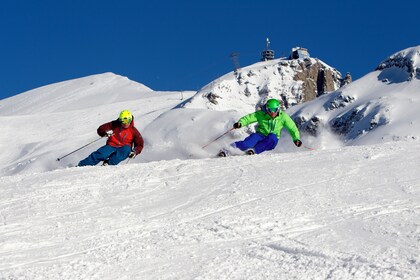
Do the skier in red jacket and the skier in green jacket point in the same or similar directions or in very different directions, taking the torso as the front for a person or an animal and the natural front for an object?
same or similar directions

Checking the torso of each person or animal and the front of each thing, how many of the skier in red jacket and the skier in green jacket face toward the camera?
2

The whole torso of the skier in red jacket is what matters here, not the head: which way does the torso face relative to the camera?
toward the camera

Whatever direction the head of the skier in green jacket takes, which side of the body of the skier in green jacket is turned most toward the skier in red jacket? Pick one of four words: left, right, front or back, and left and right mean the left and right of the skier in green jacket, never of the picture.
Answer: right

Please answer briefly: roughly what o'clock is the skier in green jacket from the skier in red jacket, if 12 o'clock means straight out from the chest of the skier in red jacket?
The skier in green jacket is roughly at 9 o'clock from the skier in red jacket.

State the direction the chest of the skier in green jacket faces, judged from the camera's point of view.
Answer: toward the camera
